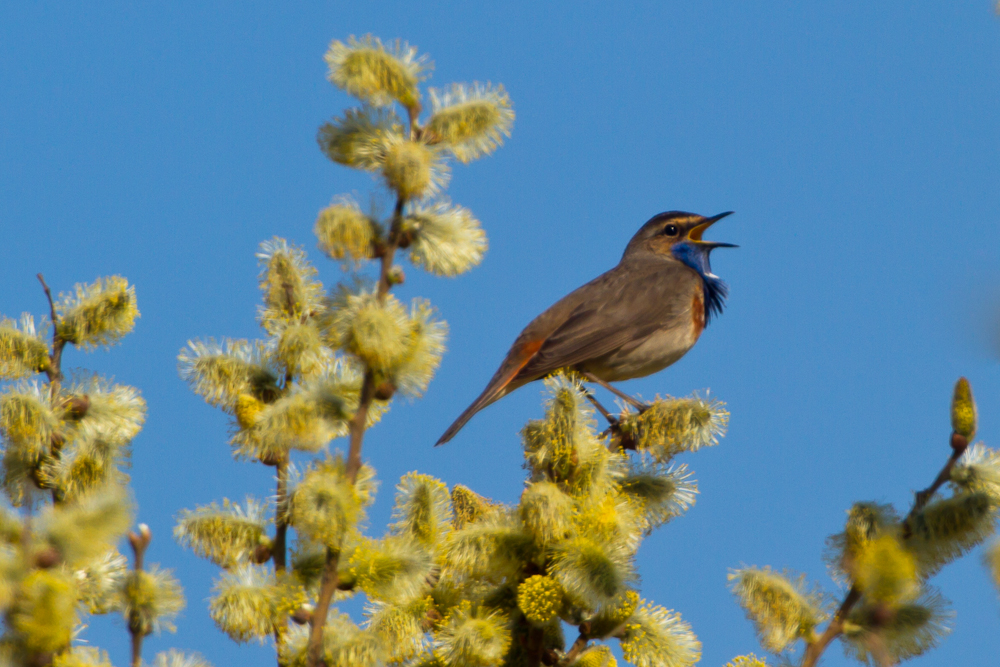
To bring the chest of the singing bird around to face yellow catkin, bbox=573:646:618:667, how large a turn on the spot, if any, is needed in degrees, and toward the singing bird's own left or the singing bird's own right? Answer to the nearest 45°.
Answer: approximately 90° to the singing bird's own right

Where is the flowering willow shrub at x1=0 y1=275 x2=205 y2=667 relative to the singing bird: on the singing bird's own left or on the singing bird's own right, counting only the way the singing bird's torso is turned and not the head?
on the singing bird's own right

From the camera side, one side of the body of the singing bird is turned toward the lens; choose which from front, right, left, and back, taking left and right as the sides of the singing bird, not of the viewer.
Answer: right
